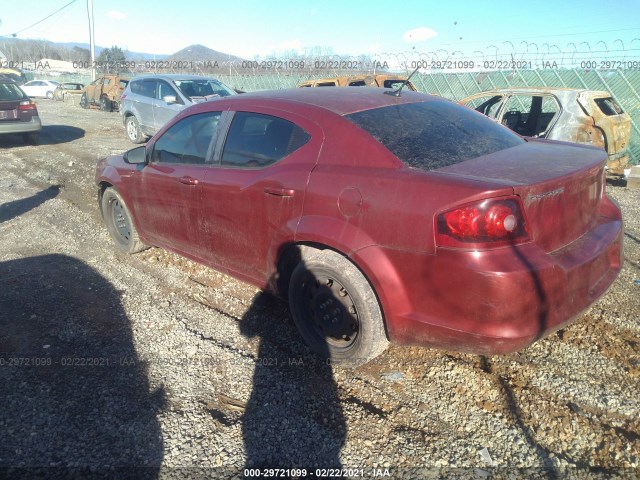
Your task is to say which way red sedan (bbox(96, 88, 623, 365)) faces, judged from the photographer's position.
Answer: facing away from the viewer and to the left of the viewer

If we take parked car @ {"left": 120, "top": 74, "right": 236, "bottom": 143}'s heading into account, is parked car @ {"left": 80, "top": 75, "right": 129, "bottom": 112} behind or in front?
behind

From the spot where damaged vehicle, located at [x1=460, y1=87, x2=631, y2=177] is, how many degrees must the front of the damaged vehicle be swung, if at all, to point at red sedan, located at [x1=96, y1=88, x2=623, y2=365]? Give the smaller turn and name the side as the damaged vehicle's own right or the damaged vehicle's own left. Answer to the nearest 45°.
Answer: approximately 135° to the damaged vehicle's own left

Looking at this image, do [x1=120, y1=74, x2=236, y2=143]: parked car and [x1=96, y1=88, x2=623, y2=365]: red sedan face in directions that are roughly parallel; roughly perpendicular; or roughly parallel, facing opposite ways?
roughly parallel, facing opposite ways

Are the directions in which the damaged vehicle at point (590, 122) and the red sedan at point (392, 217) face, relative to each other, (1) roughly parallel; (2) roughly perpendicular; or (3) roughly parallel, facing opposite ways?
roughly parallel

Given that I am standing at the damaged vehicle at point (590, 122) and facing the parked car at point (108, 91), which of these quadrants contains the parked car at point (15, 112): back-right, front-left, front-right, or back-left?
front-left

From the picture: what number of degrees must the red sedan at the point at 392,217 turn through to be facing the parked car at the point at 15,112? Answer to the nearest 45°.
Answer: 0° — it already faces it

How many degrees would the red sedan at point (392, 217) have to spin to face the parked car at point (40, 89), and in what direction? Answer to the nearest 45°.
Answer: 0° — it already faces it

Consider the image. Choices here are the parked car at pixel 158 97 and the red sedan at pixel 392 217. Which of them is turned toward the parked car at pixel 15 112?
the red sedan

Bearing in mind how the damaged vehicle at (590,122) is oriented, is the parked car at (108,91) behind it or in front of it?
in front

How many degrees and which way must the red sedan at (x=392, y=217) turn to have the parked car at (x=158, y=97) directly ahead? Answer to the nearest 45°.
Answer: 0° — it already faces it

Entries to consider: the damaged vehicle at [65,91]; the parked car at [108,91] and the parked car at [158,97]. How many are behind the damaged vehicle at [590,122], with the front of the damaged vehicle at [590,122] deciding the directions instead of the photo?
0

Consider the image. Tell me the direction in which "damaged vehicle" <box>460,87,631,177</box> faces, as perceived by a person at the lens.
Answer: facing away from the viewer and to the left of the viewer

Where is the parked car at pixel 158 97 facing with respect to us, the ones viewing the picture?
facing the viewer and to the right of the viewer

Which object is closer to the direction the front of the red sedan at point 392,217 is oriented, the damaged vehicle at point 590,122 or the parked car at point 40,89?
the parked car

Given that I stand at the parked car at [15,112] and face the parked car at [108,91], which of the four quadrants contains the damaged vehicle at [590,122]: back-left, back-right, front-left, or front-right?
back-right

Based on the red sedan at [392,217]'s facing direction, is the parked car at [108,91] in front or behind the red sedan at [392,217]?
in front
